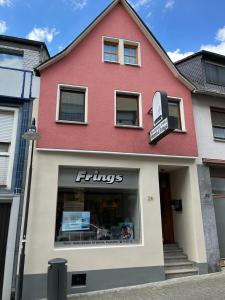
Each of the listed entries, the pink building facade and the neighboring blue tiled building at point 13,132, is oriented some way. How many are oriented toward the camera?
2

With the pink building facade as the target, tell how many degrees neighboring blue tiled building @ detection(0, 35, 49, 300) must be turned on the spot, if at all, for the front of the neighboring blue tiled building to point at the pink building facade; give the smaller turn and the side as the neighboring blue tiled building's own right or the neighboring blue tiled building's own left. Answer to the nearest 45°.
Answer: approximately 90° to the neighboring blue tiled building's own left

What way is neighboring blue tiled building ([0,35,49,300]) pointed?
toward the camera

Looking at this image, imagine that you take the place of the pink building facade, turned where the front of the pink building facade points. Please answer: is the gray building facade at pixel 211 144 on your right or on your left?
on your left

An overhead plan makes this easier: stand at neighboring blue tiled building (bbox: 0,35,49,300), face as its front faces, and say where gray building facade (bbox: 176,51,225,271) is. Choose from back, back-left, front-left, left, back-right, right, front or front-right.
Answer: left

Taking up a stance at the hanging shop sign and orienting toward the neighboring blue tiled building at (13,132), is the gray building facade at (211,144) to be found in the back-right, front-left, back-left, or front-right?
back-right

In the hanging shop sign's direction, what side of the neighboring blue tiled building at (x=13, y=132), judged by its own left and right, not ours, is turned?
left

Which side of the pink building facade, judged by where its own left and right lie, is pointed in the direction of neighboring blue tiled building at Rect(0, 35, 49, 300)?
right
